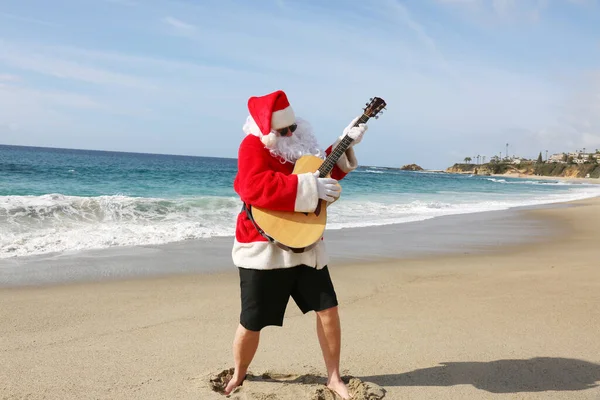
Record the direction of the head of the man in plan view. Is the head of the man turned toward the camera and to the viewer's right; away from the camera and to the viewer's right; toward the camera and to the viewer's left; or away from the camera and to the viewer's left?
toward the camera and to the viewer's right

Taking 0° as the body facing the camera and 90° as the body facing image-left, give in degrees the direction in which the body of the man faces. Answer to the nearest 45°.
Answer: approximately 315°
